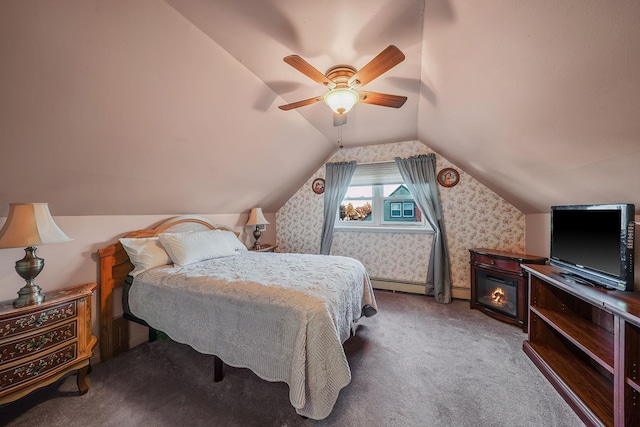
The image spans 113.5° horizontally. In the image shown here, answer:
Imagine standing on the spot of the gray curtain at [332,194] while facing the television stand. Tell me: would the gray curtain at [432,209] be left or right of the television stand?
left

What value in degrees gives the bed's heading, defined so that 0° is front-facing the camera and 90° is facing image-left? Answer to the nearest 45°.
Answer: approximately 315°

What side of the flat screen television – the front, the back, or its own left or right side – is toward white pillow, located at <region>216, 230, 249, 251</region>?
front

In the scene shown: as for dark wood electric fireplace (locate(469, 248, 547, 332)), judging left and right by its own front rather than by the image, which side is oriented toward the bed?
front

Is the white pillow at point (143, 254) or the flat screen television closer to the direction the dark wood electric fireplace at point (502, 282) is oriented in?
the white pillow

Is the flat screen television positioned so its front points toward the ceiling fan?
yes

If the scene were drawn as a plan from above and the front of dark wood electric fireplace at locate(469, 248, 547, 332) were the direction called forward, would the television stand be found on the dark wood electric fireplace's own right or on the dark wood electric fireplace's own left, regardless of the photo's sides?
on the dark wood electric fireplace's own left

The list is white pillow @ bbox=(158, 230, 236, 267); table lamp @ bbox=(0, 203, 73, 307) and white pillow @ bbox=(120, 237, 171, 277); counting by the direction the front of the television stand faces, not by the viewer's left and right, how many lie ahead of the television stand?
3

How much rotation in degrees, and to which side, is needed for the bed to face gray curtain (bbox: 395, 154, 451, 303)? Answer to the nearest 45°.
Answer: approximately 45° to its left

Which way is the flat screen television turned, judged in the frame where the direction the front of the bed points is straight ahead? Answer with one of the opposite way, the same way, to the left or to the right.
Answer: the opposite way

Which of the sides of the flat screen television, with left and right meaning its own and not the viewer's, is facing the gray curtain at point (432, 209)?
right

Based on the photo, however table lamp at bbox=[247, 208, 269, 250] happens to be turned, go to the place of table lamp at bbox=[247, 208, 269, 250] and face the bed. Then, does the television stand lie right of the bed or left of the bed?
left

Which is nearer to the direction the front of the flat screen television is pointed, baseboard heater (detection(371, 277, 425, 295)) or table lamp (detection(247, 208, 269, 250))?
the table lamp

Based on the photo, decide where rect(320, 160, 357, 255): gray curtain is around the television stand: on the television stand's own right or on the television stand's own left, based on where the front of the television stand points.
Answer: on the television stand's own right

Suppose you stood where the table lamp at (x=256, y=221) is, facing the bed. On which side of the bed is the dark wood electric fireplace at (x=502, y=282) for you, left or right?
left
